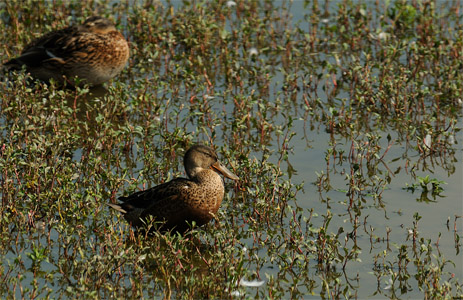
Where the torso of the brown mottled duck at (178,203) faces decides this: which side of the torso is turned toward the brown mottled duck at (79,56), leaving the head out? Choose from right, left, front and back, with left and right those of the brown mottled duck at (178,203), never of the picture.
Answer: left

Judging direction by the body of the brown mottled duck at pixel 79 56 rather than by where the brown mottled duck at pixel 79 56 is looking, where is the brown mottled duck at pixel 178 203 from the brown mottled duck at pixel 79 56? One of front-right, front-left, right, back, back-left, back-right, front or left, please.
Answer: right

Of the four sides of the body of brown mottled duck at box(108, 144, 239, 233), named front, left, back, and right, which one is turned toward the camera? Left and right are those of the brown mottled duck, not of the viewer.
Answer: right

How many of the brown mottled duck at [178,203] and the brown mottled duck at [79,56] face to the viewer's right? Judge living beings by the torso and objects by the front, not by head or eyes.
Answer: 2

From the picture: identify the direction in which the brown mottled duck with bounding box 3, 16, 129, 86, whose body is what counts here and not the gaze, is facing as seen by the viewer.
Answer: to the viewer's right

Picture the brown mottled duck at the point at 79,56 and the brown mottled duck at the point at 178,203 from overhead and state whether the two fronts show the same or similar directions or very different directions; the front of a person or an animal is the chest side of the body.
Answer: same or similar directions
